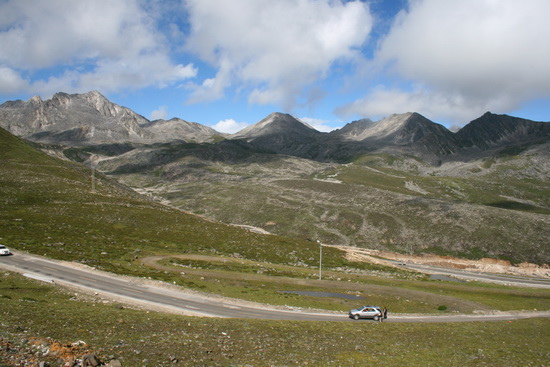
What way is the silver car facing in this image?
to the viewer's left
